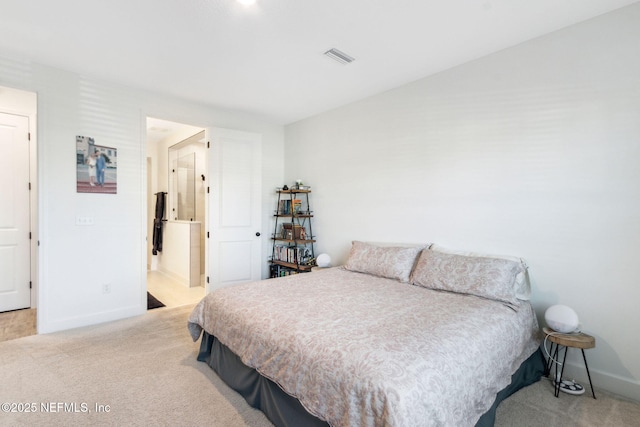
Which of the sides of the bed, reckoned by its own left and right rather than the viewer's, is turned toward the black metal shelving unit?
right

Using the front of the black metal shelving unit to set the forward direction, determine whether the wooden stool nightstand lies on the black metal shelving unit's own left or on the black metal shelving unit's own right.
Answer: on the black metal shelving unit's own left

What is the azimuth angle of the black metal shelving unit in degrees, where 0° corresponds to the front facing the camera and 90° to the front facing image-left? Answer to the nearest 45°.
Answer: approximately 45°

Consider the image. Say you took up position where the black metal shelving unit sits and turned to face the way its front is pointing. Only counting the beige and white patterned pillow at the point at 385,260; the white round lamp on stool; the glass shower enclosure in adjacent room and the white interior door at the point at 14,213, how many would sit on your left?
2

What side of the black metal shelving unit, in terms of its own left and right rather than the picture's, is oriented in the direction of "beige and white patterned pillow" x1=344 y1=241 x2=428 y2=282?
left

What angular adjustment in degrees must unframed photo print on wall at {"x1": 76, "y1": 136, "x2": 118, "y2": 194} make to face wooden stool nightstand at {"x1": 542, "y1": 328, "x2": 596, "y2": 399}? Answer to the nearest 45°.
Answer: approximately 45° to its left

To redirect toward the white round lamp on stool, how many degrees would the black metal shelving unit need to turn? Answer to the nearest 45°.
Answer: approximately 90° to its left

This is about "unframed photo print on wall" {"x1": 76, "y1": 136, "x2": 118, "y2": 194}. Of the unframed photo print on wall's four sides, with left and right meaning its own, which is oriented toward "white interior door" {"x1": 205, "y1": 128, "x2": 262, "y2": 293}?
left

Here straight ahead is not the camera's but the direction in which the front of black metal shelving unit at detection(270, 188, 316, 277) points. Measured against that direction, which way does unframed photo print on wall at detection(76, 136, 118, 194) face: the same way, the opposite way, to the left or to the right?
to the left

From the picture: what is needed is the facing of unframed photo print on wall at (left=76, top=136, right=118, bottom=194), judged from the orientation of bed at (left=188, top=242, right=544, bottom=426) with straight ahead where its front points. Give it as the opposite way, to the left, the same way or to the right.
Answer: to the left

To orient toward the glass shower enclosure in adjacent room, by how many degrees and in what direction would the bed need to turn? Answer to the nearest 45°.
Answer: approximately 90° to its right

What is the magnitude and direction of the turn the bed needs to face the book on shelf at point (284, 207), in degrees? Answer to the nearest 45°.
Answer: approximately 90° to its right
